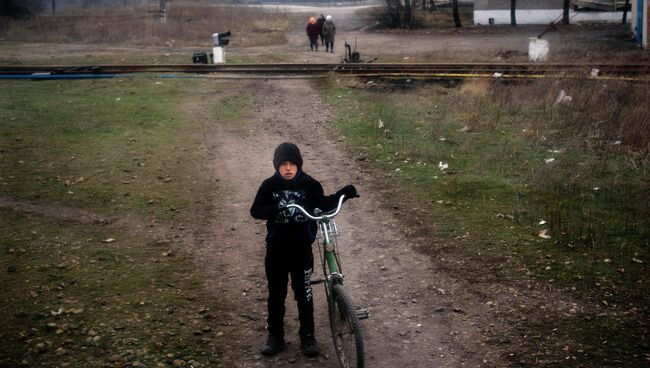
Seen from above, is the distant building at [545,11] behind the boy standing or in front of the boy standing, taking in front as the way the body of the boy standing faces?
behind

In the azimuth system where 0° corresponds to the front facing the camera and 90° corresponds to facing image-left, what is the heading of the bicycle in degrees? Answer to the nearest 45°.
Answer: approximately 0°

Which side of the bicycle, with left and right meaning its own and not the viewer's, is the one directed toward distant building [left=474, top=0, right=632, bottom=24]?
back

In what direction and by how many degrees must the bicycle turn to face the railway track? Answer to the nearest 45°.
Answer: approximately 180°

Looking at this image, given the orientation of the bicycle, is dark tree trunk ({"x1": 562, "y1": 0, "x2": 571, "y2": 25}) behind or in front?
behind

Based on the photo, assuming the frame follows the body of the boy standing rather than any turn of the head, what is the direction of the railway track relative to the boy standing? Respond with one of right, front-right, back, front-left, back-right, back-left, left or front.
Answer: back

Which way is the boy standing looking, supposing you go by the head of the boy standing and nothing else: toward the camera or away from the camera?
toward the camera

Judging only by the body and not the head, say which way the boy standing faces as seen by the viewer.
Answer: toward the camera
